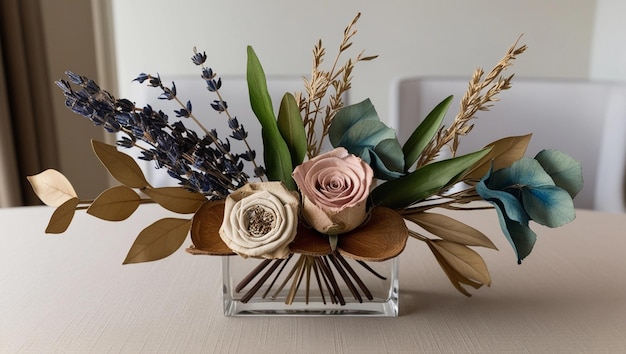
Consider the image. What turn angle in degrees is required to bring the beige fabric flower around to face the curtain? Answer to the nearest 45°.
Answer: approximately 135° to its right

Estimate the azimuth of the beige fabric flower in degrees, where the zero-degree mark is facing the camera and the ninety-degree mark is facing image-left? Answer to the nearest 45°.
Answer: approximately 0°
